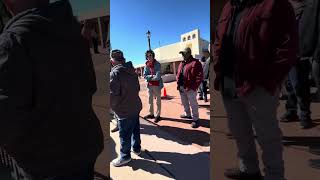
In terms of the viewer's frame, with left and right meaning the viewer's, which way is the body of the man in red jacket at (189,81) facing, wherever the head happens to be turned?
facing the viewer and to the left of the viewer
